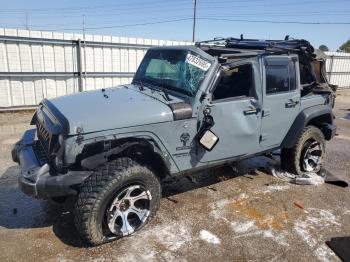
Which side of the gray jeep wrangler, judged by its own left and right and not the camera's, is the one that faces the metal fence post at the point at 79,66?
right

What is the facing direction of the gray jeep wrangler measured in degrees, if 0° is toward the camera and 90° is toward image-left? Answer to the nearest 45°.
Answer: approximately 45°
